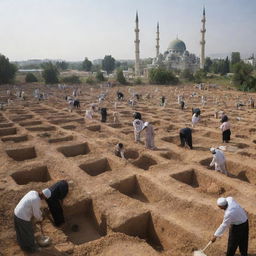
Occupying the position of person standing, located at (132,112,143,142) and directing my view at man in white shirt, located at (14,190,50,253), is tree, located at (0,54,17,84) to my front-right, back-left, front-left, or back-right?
back-right

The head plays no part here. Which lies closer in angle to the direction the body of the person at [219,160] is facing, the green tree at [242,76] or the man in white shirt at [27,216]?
the man in white shirt

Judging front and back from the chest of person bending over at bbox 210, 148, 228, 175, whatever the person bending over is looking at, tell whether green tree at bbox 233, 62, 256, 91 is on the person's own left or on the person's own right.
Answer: on the person's own right

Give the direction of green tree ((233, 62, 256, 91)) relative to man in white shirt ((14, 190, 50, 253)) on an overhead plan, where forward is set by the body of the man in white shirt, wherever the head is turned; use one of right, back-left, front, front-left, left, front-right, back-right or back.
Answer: front-left

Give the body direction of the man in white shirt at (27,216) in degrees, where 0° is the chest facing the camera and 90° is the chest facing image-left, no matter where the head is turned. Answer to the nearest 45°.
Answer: approximately 270°

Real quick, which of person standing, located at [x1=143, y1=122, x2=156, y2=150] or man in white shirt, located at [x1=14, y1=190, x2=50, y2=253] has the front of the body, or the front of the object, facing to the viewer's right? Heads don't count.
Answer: the man in white shirt

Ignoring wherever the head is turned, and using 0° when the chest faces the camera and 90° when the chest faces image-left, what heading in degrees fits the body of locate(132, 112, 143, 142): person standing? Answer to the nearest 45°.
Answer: approximately 180°

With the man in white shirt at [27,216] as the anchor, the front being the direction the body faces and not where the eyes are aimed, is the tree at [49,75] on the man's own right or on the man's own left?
on the man's own left

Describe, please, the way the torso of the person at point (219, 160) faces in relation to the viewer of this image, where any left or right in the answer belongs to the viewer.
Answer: facing to the left of the viewer

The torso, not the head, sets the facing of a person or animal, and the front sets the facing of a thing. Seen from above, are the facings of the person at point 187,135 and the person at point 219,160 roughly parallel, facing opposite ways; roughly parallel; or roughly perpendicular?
roughly perpendicular
